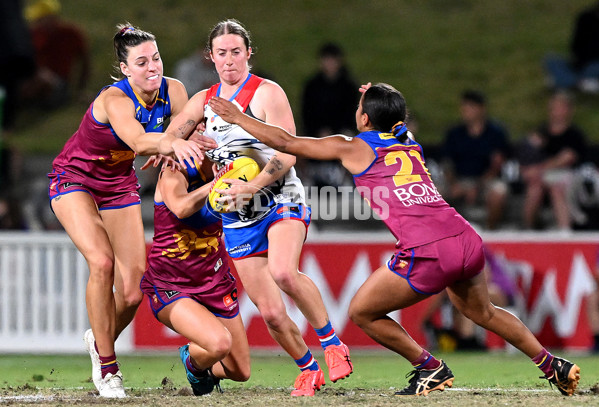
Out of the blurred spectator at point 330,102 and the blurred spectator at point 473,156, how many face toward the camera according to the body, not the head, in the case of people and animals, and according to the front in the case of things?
2

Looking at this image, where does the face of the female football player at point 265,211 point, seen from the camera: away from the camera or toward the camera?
toward the camera

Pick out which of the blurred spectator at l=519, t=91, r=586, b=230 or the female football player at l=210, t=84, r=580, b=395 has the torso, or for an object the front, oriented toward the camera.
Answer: the blurred spectator

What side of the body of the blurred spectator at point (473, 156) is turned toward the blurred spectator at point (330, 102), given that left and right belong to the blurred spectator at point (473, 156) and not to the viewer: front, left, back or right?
right

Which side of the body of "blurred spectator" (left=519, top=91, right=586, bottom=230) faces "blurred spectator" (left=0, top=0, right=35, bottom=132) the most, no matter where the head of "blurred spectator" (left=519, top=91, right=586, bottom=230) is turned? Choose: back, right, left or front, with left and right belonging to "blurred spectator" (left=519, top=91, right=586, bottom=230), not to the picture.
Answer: right

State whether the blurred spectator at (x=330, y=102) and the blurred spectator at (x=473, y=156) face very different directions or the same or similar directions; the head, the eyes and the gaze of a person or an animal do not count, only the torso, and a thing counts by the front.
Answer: same or similar directions

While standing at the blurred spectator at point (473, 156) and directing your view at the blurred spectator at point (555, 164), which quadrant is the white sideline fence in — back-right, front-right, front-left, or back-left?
back-right

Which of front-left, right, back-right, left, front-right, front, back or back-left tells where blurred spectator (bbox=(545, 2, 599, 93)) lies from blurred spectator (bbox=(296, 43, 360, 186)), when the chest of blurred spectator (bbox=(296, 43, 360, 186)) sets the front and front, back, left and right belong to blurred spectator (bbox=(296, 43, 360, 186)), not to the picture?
back-left

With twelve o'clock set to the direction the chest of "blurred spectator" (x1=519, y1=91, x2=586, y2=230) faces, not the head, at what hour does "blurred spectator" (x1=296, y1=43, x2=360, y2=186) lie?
"blurred spectator" (x1=296, y1=43, x2=360, y2=186) is roughly at 3 o'clock from "blurred spectator" (x1=519, y1=91, x2=586, y2=230).

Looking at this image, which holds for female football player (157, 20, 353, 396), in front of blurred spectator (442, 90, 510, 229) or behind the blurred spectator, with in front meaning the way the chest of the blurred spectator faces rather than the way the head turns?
in front

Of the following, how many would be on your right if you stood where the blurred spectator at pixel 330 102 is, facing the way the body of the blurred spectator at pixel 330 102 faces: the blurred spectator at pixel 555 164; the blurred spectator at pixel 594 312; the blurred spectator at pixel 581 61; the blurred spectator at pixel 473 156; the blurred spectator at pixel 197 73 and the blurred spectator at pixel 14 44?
2

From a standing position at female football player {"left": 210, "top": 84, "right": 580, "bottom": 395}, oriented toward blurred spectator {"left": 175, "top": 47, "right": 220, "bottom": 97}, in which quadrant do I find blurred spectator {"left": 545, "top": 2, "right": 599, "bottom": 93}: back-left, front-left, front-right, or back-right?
front-right

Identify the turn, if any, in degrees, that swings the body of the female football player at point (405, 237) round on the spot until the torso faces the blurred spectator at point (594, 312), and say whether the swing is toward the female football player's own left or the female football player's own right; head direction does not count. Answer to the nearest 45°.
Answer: approximately 90° to the female football player's own right

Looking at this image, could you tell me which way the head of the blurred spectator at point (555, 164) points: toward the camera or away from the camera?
toward the camera

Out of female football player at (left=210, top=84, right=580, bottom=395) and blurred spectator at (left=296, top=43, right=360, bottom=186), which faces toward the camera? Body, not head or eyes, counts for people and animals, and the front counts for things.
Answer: the blurred spectator

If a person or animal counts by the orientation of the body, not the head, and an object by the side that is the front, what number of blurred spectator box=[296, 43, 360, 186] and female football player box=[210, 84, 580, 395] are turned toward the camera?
1

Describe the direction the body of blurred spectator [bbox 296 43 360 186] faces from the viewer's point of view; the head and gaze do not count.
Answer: toward the camera

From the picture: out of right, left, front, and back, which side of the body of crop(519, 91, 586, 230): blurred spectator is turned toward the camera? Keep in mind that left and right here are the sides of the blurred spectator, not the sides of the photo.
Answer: front
